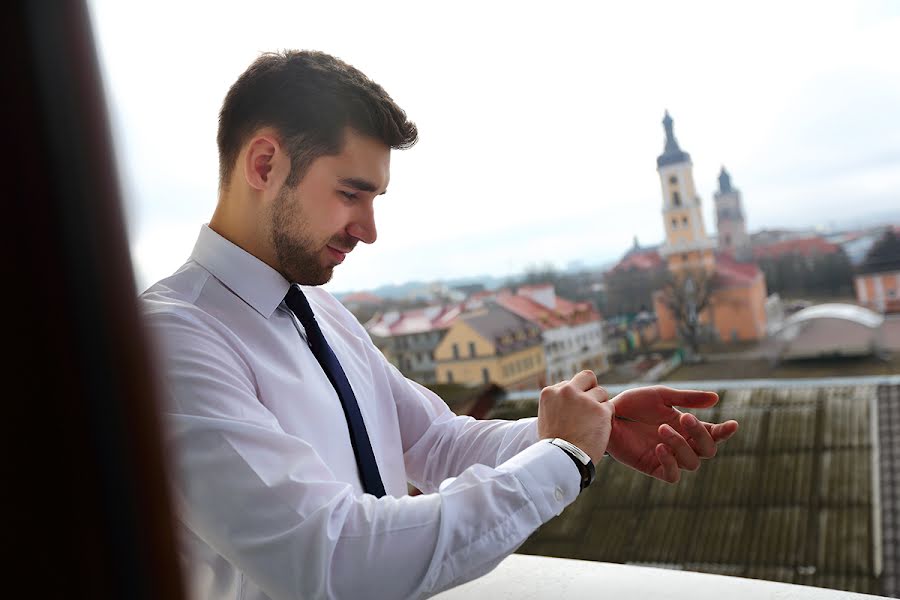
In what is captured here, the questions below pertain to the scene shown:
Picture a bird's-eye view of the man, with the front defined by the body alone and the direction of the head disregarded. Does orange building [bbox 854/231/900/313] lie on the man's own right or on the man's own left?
on the man's own left

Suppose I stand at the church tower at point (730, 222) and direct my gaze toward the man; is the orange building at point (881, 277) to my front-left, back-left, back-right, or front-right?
front-left

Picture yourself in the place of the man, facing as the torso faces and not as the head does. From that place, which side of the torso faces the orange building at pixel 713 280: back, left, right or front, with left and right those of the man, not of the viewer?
left

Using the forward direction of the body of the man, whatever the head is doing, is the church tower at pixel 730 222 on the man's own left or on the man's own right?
on the man's own left

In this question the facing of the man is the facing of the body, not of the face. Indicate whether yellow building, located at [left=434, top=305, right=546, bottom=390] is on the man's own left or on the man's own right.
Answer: on the man's own left

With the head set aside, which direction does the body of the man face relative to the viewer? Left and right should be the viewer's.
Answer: facing the viewer and to the right of the viewer

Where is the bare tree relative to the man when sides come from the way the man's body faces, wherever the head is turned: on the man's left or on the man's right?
on the man's left

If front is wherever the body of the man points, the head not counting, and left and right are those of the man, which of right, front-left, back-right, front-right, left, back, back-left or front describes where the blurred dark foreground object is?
front-right

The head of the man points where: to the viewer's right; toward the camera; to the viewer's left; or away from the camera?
to the viewer's right

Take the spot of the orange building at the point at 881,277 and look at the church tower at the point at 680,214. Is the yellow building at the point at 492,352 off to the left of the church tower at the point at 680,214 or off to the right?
left
